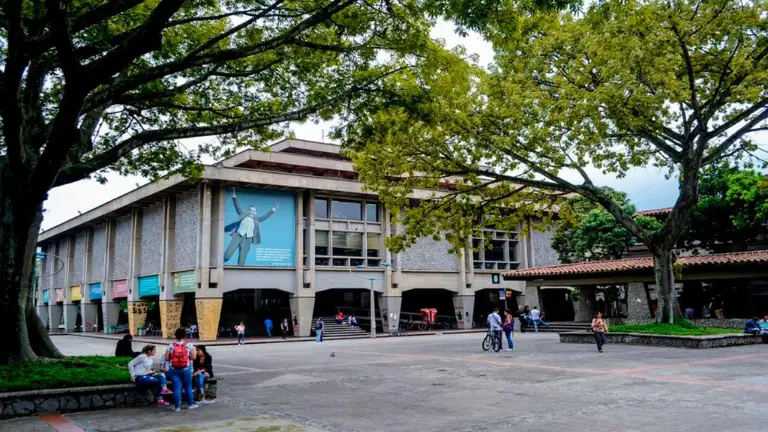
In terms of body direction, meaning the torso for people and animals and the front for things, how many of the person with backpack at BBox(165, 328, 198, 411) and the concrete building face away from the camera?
1

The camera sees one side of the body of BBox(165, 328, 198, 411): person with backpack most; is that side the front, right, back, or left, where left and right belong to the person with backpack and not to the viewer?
back

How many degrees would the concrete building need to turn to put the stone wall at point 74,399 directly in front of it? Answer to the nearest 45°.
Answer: approximately 45° to its right

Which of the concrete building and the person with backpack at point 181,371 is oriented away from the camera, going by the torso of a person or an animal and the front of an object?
the person with backpack

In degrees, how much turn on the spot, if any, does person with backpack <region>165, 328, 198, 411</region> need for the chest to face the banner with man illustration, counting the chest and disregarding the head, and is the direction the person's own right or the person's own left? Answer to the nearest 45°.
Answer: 0° — they already face it

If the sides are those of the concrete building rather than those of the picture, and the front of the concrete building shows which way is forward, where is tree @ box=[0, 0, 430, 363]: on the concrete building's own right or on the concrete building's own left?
on the concrete building's own right

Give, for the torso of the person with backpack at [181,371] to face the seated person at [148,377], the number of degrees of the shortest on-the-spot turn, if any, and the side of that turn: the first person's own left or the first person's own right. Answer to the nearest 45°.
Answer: approximately 45° to the first person's own left
